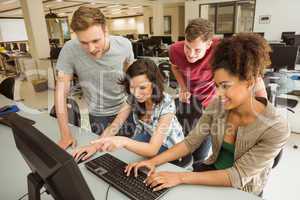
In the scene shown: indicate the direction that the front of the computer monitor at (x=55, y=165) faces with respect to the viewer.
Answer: facing away from the viewer and to the right of the viewer

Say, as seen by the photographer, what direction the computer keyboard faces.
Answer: facing away from the viewer and to the right of the viewer

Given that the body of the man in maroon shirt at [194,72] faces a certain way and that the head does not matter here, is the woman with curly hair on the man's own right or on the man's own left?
on the man's own left

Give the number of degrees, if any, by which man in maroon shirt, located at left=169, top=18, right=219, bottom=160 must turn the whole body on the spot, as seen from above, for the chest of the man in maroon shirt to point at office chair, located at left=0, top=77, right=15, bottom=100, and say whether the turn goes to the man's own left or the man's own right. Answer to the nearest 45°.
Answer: approximately 45° to the man's own right

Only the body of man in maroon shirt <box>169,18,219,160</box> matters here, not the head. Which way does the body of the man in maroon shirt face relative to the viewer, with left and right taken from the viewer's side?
facing the viewer and to the left of the viewer

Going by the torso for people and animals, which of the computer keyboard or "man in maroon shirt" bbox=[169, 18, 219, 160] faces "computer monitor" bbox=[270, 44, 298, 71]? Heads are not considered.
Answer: the computer keyboard

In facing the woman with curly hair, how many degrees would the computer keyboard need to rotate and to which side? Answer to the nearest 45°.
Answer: approximately 45° to its right

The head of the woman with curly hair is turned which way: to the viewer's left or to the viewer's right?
to the viewer's left

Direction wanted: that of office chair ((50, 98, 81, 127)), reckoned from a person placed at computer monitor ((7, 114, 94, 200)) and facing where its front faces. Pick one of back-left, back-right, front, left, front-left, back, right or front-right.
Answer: front-left
